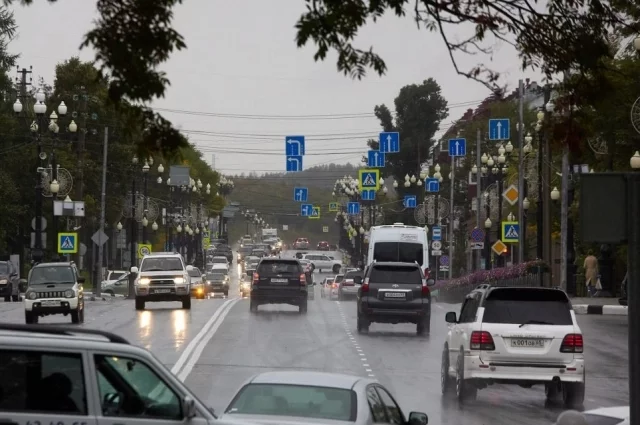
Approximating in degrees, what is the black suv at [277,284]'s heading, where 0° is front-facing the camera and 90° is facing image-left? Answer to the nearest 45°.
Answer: approximately 180°

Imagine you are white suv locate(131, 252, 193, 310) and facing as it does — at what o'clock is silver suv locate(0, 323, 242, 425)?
The silver suv is roughly at 12 o'clock from the white suv.

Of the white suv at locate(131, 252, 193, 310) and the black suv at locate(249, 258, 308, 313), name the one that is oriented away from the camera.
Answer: the black suv

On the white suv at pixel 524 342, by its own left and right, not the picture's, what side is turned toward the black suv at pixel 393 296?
front

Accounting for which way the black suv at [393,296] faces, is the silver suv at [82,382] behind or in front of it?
behind

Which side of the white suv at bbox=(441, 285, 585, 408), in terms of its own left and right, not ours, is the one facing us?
back

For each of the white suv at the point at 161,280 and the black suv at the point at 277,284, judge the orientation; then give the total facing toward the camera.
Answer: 1

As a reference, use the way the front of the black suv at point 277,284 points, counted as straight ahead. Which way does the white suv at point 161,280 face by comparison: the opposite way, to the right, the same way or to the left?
the opposite way

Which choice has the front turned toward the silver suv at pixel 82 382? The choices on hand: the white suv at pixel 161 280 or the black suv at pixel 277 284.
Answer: the white suv

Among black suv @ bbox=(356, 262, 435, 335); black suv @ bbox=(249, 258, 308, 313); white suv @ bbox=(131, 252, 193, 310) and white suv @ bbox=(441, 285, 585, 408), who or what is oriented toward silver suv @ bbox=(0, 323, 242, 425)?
white suv @ bbox=(131, 252, 193, 310)

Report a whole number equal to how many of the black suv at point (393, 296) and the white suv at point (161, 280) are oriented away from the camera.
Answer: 1

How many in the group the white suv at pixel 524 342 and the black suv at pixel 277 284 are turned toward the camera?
0

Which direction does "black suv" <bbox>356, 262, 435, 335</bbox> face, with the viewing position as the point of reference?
facing away from the viewer
